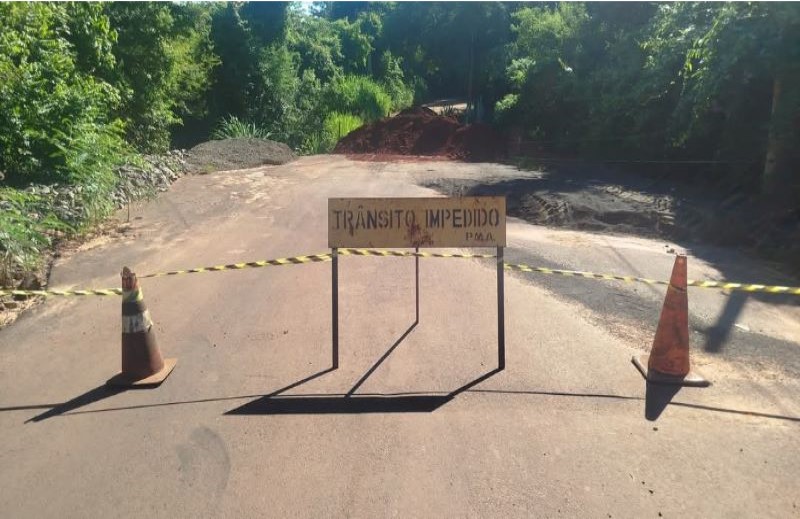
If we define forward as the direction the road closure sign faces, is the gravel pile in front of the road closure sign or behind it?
behind

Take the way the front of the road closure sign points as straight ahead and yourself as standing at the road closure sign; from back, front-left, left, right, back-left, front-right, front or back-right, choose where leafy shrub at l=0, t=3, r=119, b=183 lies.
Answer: back-right

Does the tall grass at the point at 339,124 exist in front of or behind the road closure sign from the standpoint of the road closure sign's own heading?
behind

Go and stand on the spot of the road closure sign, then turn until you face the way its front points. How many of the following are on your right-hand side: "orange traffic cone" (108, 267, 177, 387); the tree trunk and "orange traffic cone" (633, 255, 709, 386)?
1

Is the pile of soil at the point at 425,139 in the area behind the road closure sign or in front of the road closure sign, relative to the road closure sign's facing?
behind

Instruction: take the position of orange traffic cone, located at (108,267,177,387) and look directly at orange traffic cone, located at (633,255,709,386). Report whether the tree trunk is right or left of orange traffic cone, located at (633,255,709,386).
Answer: left

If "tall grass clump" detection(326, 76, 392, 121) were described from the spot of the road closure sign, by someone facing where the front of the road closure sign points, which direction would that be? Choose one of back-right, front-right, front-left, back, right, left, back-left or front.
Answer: back

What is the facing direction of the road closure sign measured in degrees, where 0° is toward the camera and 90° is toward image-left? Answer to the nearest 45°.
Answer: approximately 0°

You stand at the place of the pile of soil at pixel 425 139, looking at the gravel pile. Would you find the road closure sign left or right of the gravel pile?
left

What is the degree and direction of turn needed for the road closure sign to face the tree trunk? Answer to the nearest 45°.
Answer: approximately 135° to its left

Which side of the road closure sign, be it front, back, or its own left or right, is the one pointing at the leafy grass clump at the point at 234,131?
back

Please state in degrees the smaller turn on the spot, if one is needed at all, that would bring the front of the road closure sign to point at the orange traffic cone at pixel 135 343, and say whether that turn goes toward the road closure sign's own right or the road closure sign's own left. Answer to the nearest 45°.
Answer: approximately 90° to the road closure sign's own right
